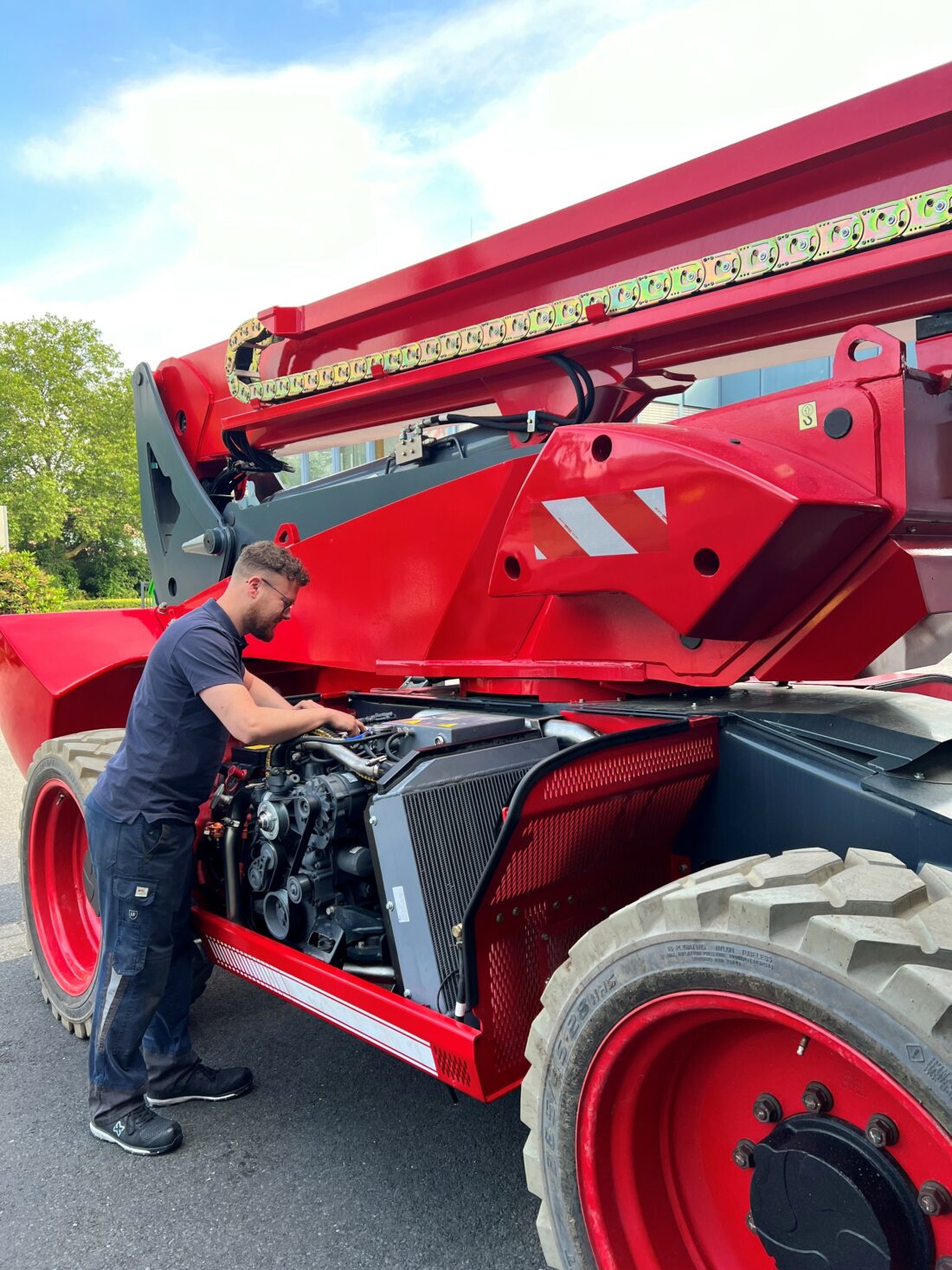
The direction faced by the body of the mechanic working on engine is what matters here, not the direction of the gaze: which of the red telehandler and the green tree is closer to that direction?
the red telehandler

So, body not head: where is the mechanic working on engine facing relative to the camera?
to the viewer's right

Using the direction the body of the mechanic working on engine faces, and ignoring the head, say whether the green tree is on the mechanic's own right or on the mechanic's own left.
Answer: on the mechanic's own left

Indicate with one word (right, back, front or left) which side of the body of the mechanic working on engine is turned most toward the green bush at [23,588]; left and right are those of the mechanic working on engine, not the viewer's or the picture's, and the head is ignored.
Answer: left

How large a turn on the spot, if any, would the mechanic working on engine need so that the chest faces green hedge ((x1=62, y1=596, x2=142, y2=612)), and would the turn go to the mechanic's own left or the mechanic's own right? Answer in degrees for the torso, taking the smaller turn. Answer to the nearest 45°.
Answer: approximately 90° to the mechanic's own left

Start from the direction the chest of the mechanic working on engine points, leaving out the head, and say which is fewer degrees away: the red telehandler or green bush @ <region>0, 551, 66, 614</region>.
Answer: the red telehandler

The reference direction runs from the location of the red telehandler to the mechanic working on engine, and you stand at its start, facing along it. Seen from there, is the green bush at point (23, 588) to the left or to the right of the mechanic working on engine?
right
